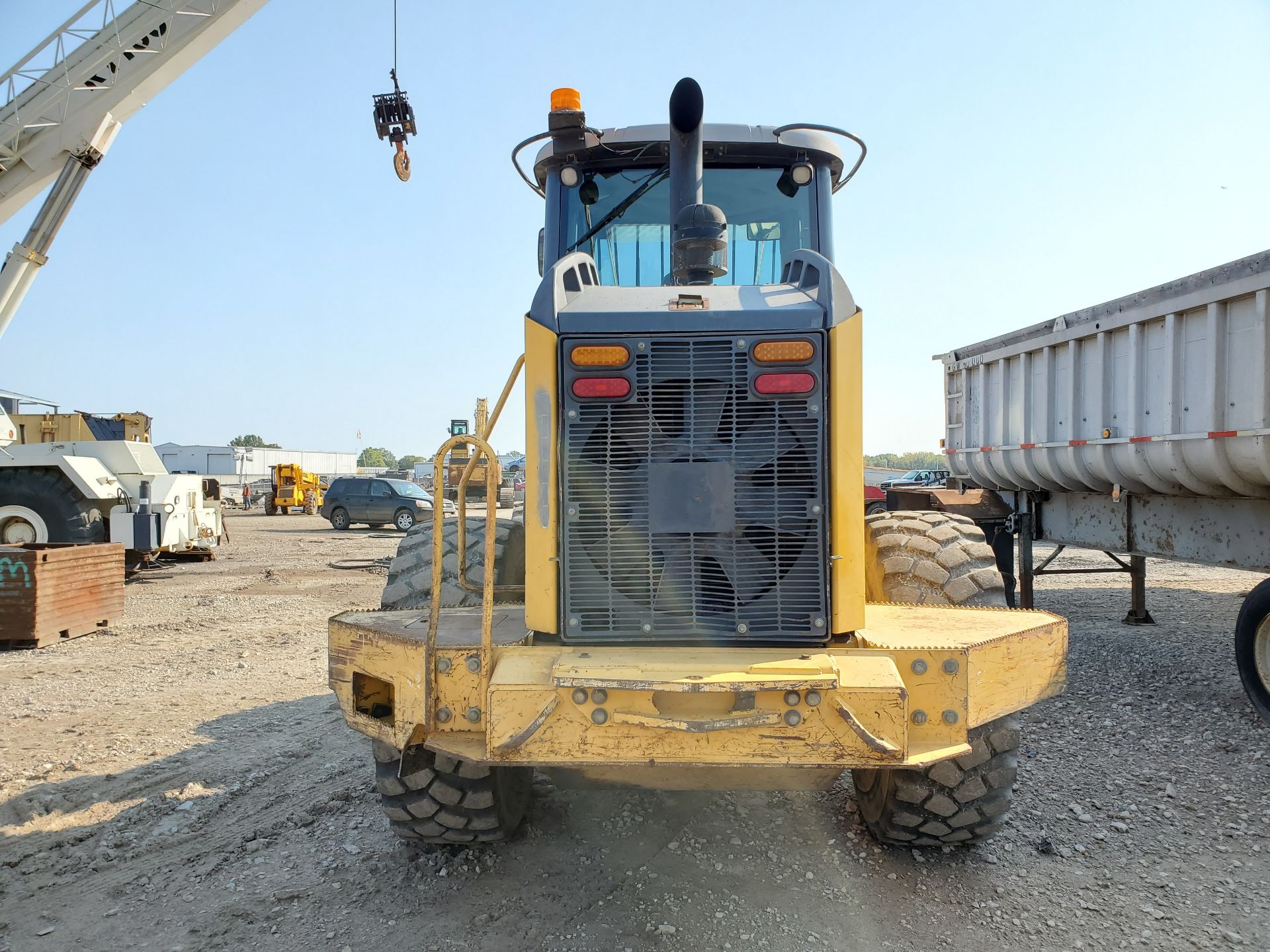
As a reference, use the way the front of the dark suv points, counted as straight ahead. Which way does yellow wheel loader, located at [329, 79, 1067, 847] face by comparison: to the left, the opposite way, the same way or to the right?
to the left

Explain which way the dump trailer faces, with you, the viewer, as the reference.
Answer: facing away from the viewer and to the left of the viewer

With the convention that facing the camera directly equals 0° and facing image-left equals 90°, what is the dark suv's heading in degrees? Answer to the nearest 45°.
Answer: approximately 315°

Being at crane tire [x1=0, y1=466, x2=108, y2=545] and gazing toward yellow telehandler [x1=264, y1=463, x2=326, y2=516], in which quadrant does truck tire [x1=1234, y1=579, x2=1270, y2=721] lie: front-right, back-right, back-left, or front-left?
back-right

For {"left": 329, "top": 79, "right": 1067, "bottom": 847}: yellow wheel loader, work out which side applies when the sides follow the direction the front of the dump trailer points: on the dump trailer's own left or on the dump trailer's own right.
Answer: on the dump trailer's own left

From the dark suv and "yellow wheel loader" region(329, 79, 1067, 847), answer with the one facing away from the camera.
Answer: the yellow wheel loader

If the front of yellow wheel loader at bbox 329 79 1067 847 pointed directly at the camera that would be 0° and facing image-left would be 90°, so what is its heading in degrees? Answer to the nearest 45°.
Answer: approximately 180°

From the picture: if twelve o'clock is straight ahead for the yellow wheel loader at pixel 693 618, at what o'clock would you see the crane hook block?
The crane hook block is roughly at 11 o'clock from the yellow wheel loader.

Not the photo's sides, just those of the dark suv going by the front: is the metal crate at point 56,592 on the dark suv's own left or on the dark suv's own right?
on the dark suv's own right

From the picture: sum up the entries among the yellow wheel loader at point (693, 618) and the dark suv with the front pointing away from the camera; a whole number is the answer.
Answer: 1

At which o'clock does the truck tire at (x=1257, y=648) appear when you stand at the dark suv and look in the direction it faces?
The truck tire is roughly at 1 o'clock from the dark suv.
